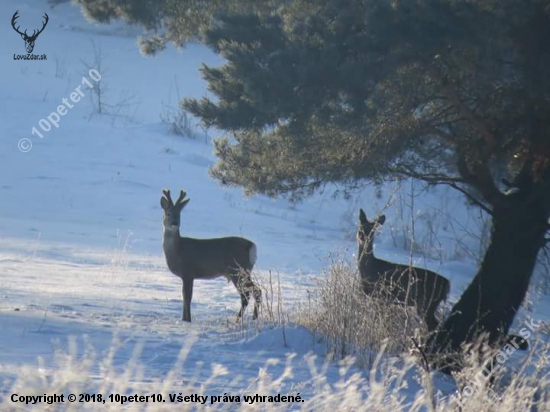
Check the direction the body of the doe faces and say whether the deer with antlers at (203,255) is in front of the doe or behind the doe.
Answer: in front

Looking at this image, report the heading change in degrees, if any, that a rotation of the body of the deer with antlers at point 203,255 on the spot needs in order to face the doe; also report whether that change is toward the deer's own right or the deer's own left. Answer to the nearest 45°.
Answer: approximately 180°

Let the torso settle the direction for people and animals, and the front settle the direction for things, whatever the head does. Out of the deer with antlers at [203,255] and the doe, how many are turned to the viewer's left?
2

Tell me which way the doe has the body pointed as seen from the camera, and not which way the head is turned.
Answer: to the viewer's left

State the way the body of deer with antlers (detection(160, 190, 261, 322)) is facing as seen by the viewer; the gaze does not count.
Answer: to the viewer's left
